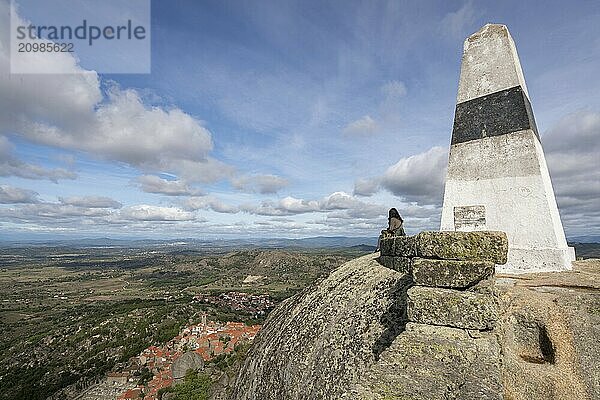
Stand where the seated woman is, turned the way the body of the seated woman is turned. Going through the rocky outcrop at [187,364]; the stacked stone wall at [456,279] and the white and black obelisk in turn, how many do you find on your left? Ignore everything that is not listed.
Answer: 1

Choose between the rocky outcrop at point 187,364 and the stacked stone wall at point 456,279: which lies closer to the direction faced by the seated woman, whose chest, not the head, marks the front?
the rocky outcrop

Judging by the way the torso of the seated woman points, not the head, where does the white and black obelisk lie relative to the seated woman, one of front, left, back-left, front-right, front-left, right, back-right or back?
back-right

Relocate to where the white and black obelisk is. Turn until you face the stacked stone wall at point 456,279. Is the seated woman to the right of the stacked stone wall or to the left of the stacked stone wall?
right
